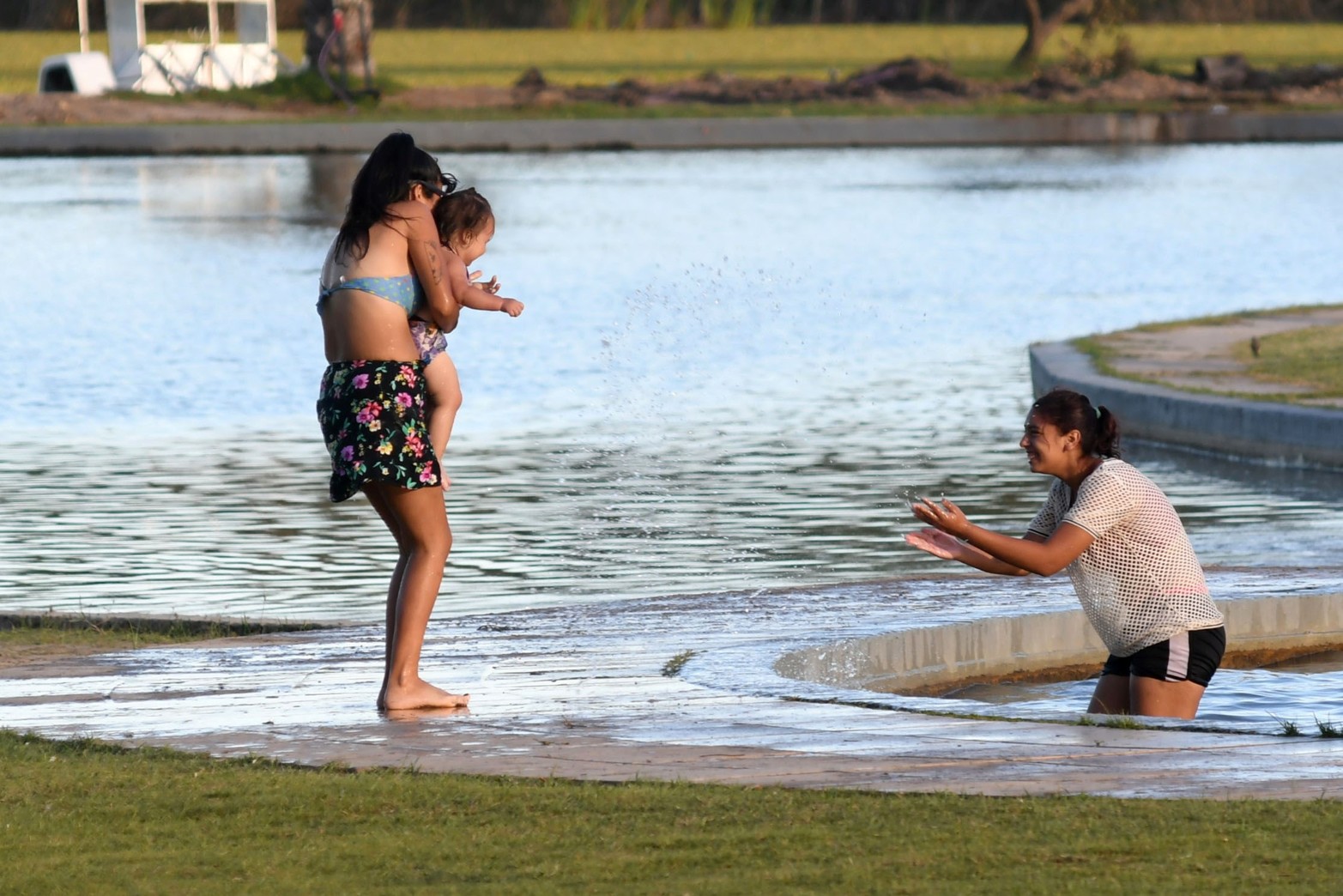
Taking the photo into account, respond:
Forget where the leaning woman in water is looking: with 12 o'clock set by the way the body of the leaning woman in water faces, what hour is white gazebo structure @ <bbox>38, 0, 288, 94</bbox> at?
The white gazebo structure is roughly at 2 o'clock from the leaning woman in water.

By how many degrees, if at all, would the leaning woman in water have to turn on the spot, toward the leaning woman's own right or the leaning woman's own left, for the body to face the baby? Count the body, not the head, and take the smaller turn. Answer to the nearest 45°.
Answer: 0° — they already face them

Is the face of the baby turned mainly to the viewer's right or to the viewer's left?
to the viewer's right

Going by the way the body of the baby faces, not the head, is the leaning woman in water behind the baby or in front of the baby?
in front

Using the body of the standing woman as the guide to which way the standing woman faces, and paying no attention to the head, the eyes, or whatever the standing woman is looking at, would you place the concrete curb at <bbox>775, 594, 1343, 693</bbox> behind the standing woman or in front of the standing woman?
in front

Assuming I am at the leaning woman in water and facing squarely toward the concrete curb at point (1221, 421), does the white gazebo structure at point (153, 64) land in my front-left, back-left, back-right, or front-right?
front-left

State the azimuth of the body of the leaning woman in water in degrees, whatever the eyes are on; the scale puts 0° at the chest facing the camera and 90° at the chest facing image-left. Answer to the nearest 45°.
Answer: approximately 90°

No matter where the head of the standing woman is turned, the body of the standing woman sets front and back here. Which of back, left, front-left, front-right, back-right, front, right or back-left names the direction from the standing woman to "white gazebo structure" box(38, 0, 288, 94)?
left

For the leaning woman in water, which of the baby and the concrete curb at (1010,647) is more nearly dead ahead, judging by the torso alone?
the baby

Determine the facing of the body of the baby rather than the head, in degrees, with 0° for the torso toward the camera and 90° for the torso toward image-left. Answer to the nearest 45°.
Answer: approximately 270°

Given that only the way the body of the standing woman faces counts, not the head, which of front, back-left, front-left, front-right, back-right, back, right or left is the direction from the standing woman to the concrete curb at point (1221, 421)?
front-left

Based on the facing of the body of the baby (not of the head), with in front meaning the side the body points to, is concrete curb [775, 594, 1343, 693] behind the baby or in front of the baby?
in front

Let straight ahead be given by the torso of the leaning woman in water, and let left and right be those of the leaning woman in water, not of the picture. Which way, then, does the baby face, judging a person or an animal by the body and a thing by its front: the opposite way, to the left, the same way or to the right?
the opposite way

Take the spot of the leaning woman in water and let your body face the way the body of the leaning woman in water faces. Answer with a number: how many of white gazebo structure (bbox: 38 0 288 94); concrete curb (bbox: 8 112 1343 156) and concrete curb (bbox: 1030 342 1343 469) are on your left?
0
